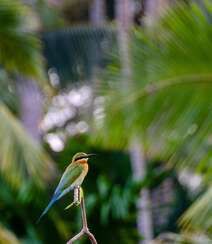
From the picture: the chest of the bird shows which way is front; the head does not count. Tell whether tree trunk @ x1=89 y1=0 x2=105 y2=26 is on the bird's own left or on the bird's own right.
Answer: on the bird's own left

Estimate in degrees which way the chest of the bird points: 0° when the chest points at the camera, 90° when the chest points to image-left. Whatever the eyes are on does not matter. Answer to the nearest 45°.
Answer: approximately 270°

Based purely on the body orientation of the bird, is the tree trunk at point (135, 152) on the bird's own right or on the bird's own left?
on the bird's own left
